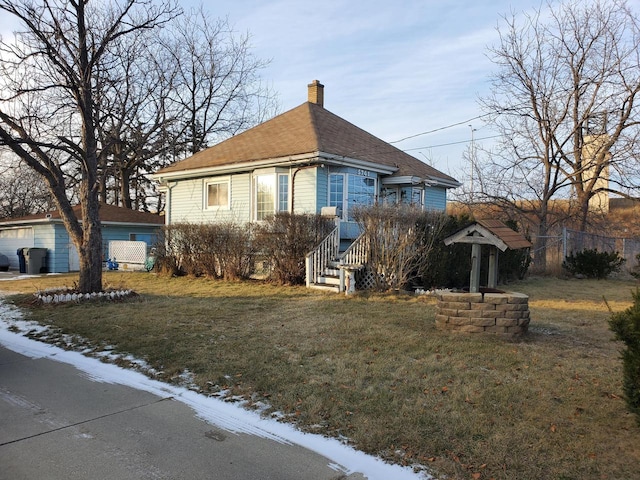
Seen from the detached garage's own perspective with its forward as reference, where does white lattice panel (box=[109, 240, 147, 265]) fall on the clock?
The white lattice panel is roughly at 9 o'clock from the detached garage.

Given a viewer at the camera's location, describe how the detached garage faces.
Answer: facing the viewer and to the left of the viewer

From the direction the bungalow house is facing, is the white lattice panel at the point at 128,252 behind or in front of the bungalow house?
behind

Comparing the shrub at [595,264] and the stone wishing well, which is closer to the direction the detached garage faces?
the stone wishing well

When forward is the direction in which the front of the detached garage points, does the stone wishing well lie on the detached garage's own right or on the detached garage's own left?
on the detached garage's own left

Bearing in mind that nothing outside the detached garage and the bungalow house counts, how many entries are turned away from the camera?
0

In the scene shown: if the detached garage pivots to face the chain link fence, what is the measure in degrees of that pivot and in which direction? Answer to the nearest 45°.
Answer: approximately 90° to its left

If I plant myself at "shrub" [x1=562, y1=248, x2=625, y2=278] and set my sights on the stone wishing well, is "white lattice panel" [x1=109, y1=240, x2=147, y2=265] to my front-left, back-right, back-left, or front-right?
front-right

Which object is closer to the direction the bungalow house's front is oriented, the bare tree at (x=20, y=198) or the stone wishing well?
the stone wishing well

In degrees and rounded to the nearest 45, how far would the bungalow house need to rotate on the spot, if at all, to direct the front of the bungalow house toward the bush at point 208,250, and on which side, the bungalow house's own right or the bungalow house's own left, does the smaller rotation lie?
approximately 90° to the bungalow house's own right

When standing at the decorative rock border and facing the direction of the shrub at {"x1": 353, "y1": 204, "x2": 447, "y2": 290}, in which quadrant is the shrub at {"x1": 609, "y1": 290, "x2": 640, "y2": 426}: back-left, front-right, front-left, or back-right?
front-right

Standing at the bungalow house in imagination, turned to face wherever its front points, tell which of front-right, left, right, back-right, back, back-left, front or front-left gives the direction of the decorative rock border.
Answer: right

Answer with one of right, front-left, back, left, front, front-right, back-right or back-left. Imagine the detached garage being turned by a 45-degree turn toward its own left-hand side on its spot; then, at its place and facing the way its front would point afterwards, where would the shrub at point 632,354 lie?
front

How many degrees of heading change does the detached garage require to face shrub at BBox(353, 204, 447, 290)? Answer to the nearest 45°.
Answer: approximately 90° to its left

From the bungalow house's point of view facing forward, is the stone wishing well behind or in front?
in front

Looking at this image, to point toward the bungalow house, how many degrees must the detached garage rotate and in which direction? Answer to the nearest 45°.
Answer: approximately 90° to its left
